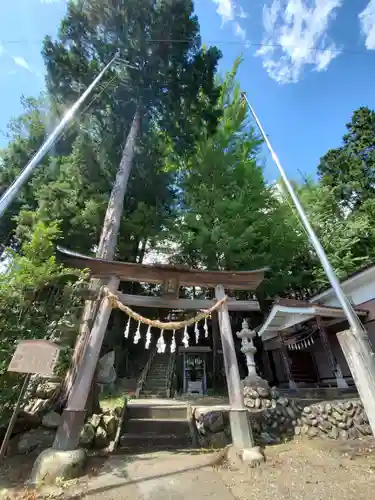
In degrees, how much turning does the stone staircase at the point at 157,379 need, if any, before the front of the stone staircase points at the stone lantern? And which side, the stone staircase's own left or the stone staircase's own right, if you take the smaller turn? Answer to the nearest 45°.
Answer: approximately 45° to the stone staircase's own left

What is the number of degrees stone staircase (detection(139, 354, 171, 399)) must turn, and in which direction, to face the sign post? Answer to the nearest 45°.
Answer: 0° — it already faces it

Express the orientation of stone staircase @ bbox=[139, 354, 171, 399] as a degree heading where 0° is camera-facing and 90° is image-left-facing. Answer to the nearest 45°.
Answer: approximately 0°
